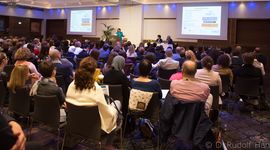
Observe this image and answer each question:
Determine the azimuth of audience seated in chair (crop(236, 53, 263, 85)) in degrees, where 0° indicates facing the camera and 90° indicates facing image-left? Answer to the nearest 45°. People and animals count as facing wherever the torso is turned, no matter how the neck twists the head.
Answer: approximately 180°

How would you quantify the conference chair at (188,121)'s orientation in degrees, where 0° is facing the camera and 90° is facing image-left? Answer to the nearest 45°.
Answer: approximately 180°

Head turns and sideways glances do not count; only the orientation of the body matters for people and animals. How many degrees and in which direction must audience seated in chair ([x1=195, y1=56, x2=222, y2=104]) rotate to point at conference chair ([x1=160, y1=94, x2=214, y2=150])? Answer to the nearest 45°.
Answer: approximately 180°

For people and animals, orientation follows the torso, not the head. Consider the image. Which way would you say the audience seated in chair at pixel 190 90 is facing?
away from the camera

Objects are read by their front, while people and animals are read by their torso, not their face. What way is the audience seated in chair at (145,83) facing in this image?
away from the camera

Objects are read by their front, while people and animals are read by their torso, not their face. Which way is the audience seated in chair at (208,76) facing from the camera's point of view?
away from the camera
